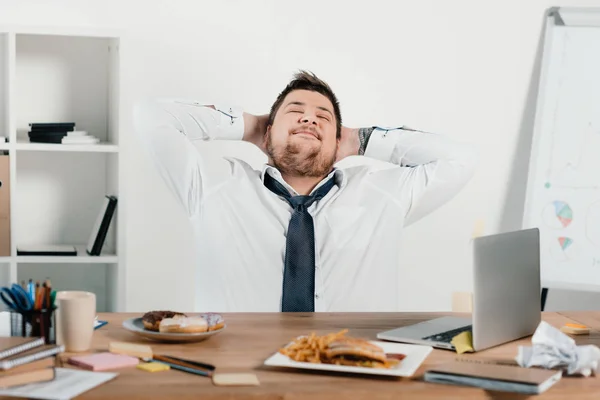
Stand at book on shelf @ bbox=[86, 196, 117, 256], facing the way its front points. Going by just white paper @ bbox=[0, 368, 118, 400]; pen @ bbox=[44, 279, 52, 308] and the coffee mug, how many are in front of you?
3

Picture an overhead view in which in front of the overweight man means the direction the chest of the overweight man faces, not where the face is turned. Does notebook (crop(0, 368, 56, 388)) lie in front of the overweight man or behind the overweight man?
in front

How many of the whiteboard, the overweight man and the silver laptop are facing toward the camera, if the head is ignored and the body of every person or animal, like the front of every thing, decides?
2

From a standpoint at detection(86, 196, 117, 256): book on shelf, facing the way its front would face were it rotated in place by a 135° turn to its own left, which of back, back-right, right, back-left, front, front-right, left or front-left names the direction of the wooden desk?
back-right

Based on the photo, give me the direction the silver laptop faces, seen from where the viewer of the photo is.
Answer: facing away from the viewer and to the left of the viewer

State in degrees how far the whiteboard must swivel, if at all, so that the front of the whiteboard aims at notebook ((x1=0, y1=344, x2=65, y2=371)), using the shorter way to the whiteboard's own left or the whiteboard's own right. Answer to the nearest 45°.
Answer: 0° — it already faces it

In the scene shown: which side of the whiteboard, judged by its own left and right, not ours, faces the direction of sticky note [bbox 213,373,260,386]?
front

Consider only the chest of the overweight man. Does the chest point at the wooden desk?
yes

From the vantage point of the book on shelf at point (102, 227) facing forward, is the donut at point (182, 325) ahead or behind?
ahead

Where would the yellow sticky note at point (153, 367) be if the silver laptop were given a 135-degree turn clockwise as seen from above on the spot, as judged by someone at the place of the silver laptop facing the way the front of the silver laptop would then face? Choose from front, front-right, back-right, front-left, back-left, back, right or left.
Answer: back-right

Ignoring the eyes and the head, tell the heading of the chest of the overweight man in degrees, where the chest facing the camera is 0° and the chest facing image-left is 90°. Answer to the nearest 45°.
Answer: approximately 0°
